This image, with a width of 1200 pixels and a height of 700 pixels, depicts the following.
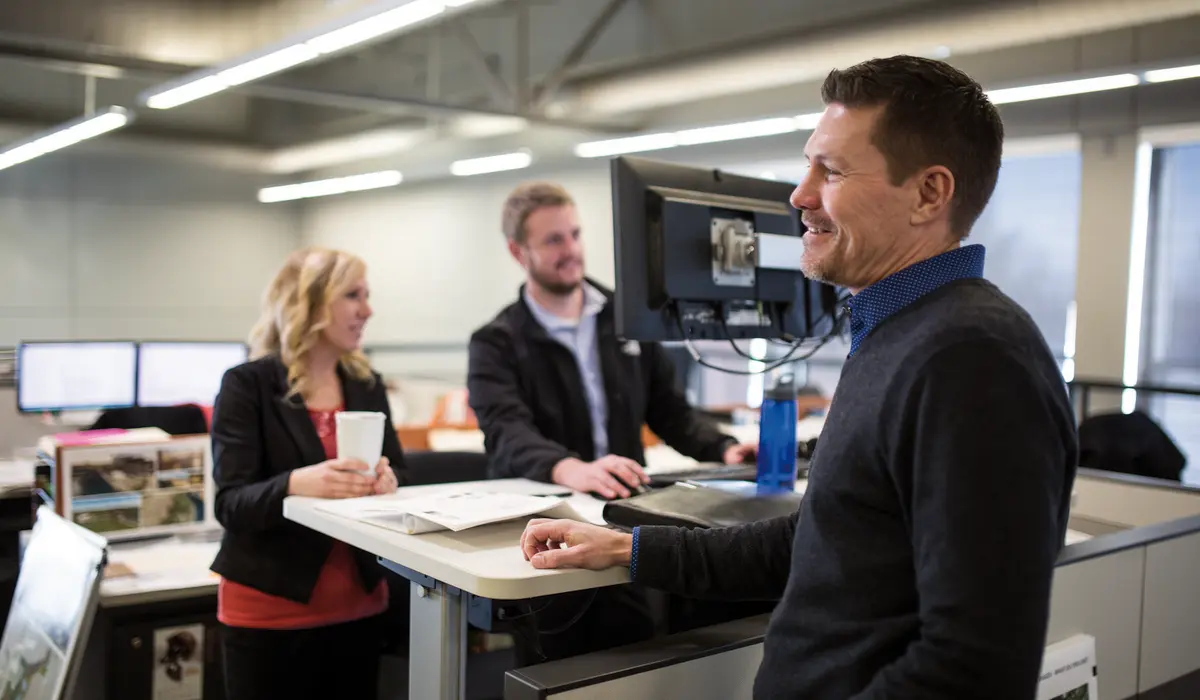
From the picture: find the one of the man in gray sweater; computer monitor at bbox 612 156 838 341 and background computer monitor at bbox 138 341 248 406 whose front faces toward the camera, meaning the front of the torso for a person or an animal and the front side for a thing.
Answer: the background computer monitor

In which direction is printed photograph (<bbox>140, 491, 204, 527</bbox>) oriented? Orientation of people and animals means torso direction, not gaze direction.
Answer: toward the camera

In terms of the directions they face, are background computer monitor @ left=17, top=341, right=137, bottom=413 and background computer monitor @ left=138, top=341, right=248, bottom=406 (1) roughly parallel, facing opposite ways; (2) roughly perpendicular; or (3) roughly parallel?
roughly parallel

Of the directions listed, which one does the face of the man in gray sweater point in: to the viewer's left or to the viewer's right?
to the viewer's left

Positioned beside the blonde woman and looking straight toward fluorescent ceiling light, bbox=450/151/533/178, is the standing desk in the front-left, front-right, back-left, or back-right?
back-right

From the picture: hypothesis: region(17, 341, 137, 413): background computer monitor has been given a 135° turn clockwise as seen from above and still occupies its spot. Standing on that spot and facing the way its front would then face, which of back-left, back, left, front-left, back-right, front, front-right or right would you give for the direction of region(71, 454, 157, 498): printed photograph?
back-left

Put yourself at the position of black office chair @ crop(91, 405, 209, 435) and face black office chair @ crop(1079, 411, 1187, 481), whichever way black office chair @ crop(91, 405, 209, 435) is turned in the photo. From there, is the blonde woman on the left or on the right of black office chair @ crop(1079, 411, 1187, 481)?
right

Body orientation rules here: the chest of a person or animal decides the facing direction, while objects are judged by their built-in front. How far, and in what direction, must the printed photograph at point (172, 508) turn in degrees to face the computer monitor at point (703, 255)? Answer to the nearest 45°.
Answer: approximately 45° to its left

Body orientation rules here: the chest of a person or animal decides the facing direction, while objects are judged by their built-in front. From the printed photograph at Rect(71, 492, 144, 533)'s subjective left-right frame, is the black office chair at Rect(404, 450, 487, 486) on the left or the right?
on its left

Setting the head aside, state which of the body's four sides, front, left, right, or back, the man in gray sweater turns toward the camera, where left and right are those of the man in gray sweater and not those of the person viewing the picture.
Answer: left

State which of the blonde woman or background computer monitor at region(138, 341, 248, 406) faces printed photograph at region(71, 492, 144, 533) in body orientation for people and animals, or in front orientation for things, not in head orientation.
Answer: the background computer monitor

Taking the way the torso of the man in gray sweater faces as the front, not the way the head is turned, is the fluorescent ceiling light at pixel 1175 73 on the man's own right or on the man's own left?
on the man's own right

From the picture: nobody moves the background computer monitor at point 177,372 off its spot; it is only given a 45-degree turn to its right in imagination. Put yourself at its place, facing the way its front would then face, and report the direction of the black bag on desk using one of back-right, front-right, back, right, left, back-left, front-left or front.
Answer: front-left

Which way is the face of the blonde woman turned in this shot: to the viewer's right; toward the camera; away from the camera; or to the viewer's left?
to the viewer's right

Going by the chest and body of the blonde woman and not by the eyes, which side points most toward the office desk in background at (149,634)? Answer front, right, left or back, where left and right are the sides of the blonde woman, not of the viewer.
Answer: back

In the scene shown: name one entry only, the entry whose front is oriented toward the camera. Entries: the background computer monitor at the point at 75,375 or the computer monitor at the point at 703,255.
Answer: the background computer monitor
